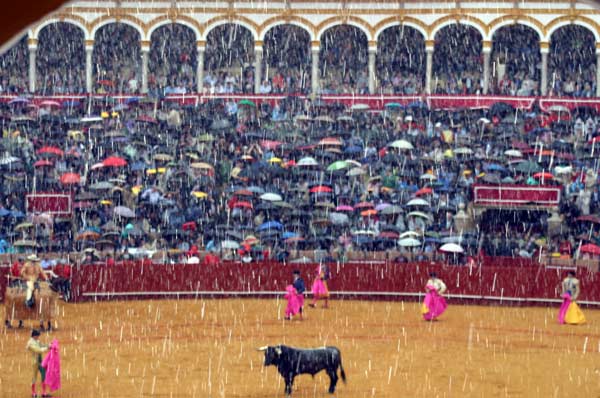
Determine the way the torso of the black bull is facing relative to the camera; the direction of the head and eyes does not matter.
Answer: to the viewer's left

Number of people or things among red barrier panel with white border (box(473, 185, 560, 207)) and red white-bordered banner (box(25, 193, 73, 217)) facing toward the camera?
2

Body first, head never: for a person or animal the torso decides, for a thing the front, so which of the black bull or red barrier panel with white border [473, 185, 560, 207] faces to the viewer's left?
the black bull

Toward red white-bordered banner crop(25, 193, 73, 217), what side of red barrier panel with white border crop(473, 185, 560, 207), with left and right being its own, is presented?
right

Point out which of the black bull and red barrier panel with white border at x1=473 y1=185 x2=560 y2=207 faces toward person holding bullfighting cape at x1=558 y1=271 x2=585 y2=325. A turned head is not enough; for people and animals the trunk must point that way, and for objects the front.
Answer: the red barrier panel with white border

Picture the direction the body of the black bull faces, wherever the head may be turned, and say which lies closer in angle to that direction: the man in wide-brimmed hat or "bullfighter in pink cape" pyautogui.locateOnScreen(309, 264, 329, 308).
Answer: the man in wide-brimmed hat

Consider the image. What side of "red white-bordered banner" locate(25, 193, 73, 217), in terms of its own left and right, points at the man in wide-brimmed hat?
front

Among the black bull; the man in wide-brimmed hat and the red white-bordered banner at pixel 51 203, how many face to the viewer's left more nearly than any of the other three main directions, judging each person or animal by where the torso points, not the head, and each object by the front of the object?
1

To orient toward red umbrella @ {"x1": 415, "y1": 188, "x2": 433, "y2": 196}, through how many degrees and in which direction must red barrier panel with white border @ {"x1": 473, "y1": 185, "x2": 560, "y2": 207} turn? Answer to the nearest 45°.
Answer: approximately 45° to its right

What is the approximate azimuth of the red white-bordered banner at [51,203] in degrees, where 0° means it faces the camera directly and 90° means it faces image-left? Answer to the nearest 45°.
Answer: approximately 0°

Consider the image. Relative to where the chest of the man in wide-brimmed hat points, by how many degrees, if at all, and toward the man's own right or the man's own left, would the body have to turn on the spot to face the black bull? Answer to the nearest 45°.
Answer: approximately 45° to the man's own left

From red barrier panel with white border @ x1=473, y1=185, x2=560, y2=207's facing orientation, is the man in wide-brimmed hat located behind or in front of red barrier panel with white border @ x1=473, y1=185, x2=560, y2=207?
in front

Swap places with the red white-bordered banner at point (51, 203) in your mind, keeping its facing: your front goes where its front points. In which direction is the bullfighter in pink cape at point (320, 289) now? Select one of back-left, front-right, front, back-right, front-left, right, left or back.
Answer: front-left
